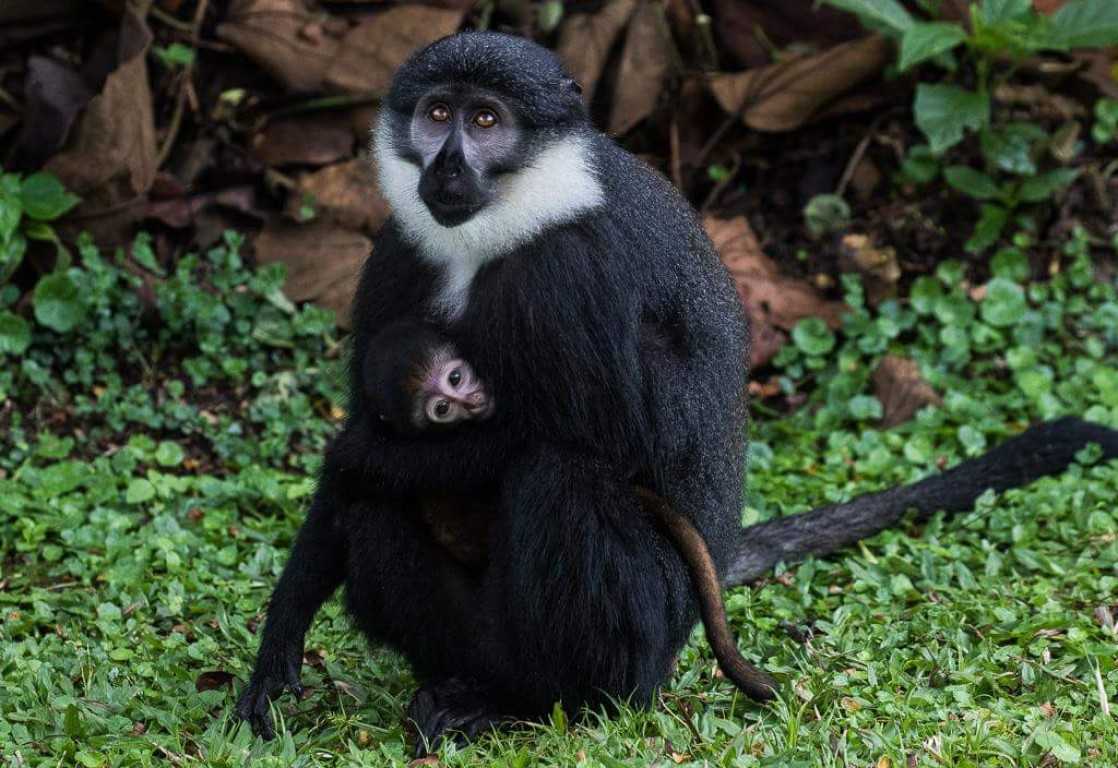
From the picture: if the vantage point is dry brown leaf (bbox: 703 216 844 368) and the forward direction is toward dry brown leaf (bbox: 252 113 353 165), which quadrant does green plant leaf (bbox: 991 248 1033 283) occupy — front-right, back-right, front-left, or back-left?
back-right

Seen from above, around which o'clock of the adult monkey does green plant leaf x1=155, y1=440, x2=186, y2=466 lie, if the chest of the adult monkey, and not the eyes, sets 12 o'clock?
The green plant leaf is roughly at 3 o'clock from the adult monkey.

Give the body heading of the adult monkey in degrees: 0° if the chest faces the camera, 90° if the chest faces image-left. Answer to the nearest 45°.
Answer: approximately 45°
